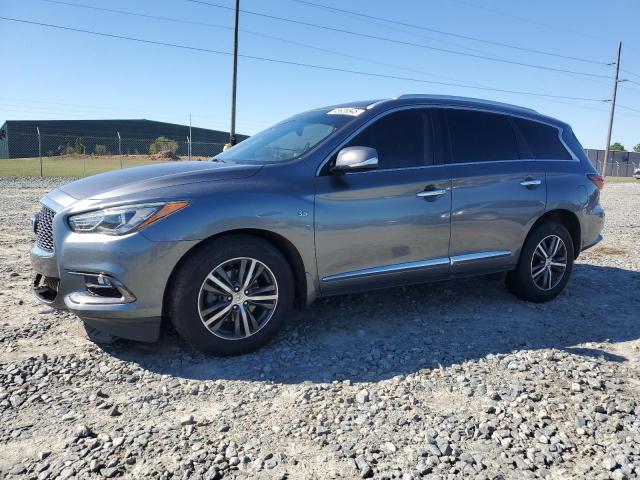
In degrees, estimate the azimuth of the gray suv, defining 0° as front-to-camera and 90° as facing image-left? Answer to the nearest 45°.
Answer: approximately 45°
